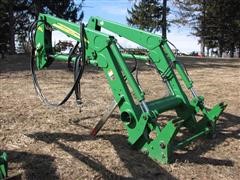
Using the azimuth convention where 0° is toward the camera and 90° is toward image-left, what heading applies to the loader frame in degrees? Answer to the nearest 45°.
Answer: approximately 315°
